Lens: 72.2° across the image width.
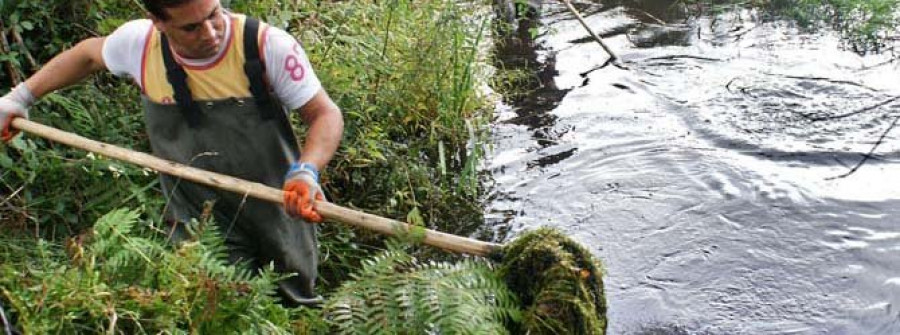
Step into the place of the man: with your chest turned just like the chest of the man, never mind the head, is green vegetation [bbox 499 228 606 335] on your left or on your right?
on your left

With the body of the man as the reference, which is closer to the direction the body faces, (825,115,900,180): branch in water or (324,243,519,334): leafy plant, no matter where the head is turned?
the leafy plant

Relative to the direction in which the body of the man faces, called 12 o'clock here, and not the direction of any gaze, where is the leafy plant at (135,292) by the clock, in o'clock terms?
The leafy plant is roughly at 1 o'clock from the man.

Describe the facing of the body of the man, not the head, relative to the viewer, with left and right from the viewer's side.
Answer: facing the viewer

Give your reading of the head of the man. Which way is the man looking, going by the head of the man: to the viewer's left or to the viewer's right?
to the viewer's right

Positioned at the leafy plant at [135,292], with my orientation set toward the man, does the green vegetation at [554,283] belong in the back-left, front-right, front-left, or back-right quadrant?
front-right

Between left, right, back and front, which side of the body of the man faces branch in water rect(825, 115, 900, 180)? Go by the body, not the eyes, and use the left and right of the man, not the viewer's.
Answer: left

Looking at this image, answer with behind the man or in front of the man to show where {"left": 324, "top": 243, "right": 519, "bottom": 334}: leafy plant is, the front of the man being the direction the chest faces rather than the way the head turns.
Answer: in front

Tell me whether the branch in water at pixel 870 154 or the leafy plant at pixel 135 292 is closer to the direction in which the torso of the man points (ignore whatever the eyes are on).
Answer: the leafy plant
